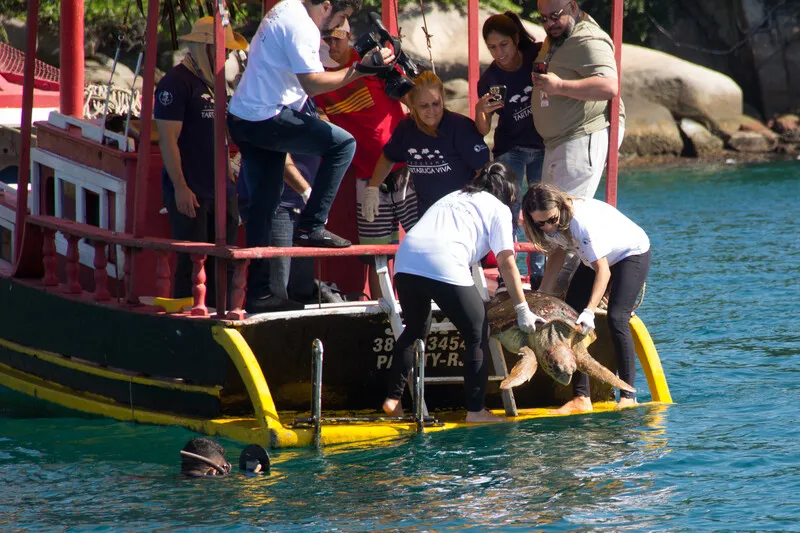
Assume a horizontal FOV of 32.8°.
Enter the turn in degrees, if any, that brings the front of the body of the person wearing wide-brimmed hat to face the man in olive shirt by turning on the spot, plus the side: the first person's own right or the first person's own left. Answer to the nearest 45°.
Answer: approximately 45° to the first person's own left

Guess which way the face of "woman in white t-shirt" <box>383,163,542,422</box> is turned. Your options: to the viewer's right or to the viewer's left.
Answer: to the viewer's right

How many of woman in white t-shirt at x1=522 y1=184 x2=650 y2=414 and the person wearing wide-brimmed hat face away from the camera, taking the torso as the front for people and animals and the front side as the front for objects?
0

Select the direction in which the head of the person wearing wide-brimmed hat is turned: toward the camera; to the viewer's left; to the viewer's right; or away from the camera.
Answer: to the viewer's right

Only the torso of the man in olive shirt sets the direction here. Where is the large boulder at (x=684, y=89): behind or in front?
behind

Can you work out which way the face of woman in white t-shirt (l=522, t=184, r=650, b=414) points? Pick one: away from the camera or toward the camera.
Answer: toward the camera

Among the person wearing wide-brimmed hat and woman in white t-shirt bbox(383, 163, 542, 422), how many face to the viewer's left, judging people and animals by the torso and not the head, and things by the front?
0

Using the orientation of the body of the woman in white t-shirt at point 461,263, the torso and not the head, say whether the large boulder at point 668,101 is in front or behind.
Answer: in front

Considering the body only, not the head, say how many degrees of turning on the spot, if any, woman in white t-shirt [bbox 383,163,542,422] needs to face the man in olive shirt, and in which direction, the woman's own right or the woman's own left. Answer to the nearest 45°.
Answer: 0° — they already face them

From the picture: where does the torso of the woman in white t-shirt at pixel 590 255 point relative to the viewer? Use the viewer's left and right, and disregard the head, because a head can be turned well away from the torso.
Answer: facing the viewer and to the left of the viewer

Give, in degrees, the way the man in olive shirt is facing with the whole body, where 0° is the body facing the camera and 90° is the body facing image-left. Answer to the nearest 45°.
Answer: approximately 45°

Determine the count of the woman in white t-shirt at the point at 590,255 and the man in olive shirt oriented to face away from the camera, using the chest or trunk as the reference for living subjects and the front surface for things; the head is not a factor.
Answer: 0

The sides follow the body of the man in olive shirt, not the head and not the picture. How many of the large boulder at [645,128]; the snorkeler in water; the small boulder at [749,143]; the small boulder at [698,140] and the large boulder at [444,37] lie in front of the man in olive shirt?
1

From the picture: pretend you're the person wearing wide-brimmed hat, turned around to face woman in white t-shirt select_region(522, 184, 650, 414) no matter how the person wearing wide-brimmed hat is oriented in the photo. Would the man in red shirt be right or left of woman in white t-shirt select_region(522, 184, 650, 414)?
left

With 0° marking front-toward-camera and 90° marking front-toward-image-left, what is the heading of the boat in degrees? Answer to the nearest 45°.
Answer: approximately 135°

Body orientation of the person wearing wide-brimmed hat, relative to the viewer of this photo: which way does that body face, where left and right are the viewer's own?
facing the viewer and to the right of the viewer
